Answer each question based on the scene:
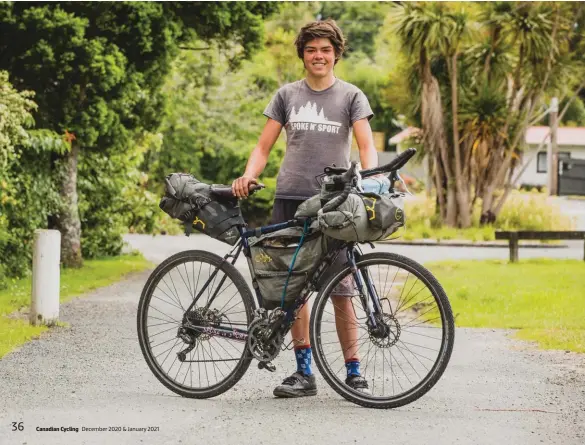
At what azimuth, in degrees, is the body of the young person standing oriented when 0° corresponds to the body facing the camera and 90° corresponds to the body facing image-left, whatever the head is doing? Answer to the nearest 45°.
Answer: approximately 0°

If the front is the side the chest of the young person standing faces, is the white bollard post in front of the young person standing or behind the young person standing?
behind

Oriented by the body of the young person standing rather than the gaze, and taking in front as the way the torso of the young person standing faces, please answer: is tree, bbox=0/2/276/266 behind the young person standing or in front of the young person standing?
behind

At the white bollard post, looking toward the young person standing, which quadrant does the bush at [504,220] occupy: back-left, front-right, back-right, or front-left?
back-left

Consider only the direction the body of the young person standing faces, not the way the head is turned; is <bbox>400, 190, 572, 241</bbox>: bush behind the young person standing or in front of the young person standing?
behind

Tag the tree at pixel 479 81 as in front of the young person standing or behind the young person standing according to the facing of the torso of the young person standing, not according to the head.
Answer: behind
